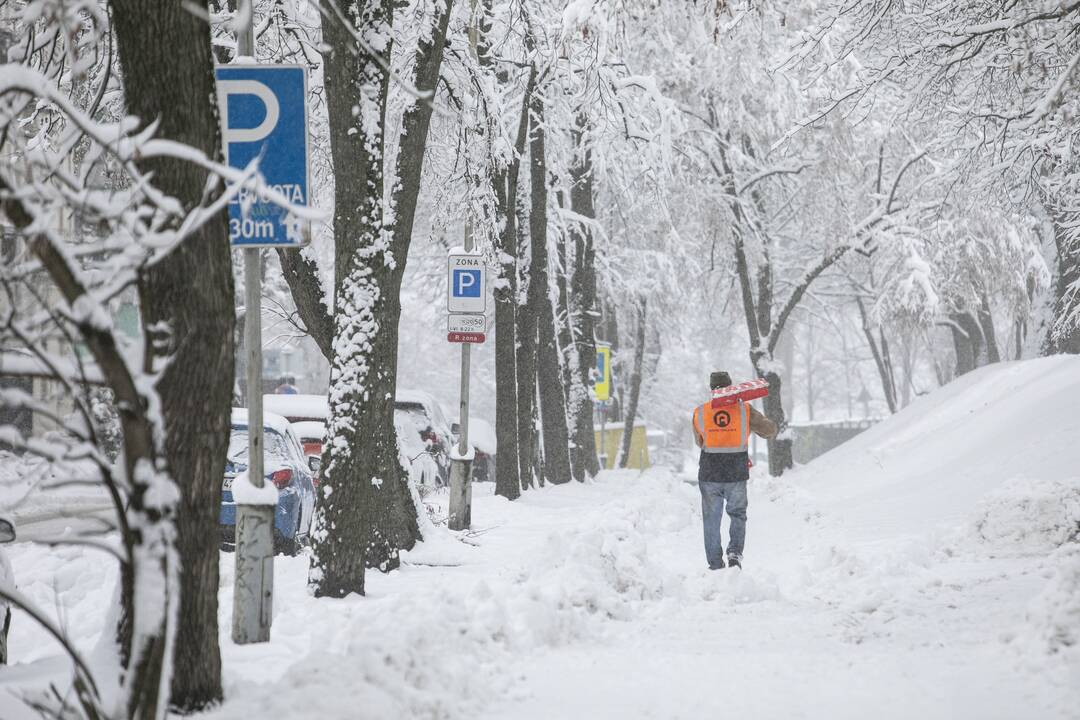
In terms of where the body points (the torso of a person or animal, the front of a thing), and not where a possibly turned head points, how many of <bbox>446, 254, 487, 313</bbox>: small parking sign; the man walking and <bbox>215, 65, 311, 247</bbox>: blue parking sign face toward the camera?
2

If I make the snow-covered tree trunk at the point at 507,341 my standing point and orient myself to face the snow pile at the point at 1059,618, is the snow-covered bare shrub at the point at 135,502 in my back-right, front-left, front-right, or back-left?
front-right

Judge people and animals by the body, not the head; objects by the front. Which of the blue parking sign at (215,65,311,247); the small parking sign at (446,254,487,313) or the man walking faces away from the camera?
the man walking

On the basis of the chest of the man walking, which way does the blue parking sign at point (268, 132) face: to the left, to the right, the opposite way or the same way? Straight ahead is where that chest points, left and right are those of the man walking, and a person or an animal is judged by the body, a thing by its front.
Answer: the opposite way

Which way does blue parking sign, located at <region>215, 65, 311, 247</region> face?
toward the camera

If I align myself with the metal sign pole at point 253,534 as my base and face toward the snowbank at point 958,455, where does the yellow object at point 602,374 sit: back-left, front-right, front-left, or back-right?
front-left

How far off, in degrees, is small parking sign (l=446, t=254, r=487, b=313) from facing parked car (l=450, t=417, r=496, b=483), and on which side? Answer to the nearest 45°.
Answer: approximately 180°

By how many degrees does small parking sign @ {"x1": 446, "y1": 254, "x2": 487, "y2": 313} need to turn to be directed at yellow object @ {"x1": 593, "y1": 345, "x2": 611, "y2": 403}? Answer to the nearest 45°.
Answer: approximately 180°

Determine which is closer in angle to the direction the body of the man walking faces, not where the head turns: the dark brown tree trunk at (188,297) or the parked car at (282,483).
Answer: the parked car

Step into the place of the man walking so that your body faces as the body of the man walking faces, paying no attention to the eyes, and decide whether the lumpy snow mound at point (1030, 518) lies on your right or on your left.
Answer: on your right

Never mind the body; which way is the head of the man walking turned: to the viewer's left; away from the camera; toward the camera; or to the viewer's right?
away from the camera

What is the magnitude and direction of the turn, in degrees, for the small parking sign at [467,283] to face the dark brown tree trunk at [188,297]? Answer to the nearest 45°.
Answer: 0° — it already faces it

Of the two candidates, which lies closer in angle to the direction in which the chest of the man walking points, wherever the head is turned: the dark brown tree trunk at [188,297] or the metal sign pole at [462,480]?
the metal sign pole

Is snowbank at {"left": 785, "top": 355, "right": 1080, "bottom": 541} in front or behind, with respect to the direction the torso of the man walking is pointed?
in front

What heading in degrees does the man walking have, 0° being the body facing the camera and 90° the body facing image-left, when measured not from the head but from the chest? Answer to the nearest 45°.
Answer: approximately 180°

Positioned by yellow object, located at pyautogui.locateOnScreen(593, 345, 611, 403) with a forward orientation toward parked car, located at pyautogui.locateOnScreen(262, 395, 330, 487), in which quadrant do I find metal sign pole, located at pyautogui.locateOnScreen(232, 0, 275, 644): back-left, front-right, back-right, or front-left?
front-left

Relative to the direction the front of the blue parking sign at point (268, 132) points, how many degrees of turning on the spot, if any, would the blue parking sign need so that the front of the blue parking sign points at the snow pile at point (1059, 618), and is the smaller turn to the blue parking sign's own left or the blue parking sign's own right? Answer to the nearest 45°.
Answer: approximately 90° to the blue parking sign's own left

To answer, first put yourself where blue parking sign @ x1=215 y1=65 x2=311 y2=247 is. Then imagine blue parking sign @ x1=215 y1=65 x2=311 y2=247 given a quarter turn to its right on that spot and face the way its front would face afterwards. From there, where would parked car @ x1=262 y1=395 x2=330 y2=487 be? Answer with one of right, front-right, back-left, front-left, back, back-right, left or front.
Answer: right
